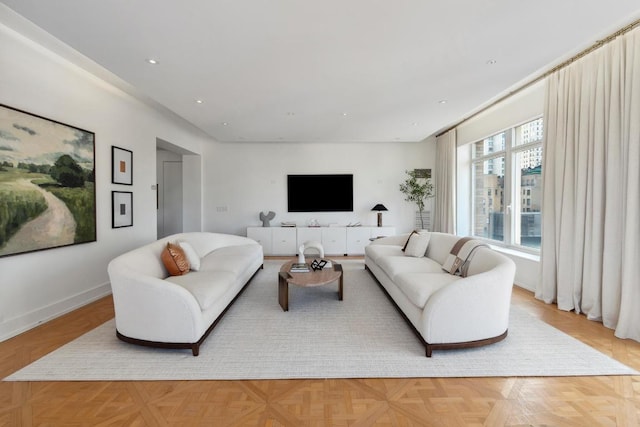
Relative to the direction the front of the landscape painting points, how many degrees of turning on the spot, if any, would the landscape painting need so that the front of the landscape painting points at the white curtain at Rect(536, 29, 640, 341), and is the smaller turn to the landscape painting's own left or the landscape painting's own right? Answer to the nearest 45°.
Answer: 0° — it already faces it

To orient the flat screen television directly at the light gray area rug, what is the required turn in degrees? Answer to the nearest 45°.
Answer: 0° — it already faces it

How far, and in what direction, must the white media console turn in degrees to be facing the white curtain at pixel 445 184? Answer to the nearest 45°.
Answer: approximately 90° to its left

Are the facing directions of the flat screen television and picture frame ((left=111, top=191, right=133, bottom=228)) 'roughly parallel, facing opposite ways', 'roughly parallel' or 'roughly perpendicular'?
roughly perpendicular

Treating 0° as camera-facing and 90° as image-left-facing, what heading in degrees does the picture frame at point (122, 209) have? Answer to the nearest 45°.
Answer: approximately 315°

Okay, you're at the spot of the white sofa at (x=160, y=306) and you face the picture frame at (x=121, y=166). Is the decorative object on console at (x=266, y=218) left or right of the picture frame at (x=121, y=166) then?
right

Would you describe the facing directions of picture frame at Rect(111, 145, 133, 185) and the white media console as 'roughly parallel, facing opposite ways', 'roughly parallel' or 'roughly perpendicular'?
roughly perpendicular

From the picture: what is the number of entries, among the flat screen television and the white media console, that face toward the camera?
2
